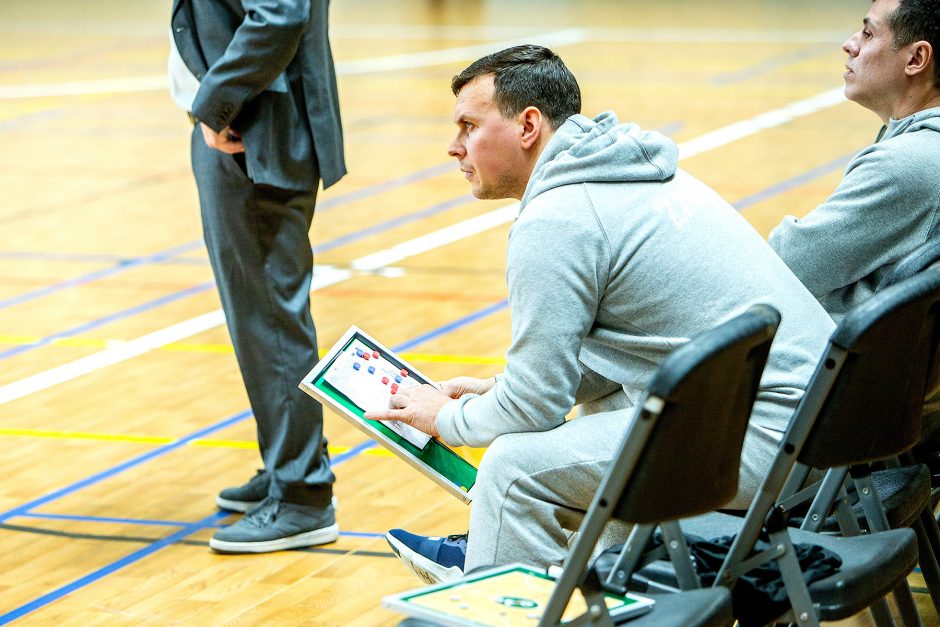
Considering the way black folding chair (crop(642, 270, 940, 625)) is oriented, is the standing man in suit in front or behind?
in front

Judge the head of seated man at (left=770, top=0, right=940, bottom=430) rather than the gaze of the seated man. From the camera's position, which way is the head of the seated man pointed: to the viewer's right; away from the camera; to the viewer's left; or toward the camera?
to the viewer's left

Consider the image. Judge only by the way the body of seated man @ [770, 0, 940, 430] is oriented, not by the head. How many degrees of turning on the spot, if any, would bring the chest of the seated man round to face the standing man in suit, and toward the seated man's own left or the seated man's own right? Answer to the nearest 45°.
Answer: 0° — they already face them

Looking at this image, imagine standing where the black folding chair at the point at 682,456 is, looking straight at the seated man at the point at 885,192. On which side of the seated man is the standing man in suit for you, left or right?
left

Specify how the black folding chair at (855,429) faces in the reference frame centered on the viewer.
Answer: facing away from the viewer and to the left of the viewer

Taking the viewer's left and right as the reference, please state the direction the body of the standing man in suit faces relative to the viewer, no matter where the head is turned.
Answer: facing to the left of the viewer

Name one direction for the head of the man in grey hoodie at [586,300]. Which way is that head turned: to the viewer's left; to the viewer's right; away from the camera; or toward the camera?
to the viewer's left

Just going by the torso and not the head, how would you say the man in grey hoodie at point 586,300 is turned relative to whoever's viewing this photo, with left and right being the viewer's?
facing to the left of the viewer

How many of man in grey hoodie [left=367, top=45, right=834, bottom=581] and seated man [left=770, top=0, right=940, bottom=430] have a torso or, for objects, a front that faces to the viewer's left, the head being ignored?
2

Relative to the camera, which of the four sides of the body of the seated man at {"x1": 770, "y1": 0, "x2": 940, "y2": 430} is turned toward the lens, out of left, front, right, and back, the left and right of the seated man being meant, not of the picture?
left
